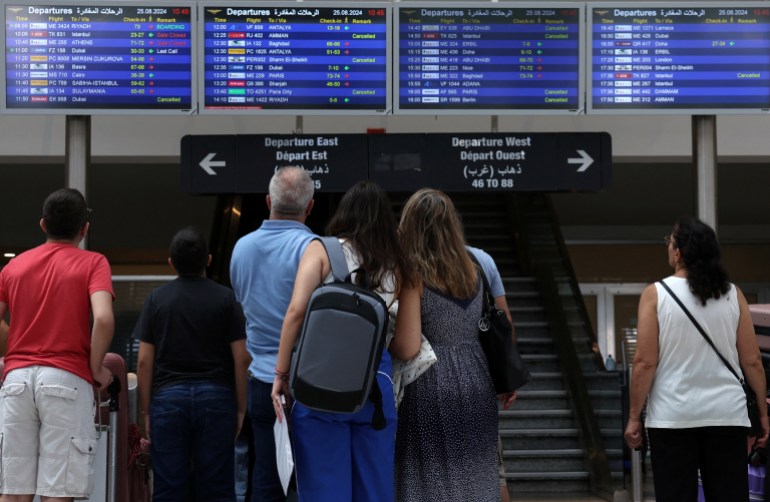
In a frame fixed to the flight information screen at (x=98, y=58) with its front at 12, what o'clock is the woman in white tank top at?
The woman in white tank top is roughly at 11 o'clock from the flight information screen.

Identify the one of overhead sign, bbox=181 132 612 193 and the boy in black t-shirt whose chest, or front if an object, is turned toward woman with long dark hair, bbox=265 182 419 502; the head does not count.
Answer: the overhead sign

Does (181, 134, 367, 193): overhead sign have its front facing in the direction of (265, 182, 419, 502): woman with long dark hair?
yes

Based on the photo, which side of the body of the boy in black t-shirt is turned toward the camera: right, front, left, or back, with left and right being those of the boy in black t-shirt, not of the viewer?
back

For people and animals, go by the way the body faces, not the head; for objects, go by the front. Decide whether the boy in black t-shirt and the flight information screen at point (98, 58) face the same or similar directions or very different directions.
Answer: very different directions

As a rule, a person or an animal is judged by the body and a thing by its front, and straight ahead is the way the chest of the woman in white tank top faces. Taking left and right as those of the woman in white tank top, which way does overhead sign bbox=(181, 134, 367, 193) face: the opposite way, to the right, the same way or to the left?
the opposite way

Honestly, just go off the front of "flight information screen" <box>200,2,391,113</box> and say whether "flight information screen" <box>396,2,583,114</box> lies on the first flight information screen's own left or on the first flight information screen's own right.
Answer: on the first flight information screen's own left

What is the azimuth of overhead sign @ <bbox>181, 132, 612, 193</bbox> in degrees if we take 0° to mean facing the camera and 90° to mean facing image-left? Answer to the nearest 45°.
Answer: approximately 0°
